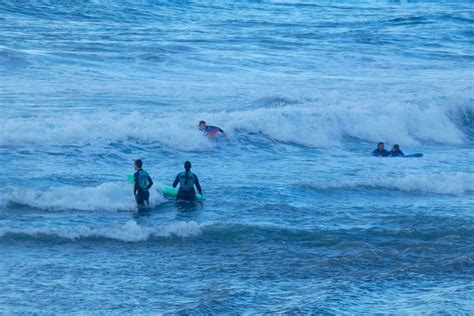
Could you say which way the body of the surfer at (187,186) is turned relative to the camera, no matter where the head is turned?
away from the camera

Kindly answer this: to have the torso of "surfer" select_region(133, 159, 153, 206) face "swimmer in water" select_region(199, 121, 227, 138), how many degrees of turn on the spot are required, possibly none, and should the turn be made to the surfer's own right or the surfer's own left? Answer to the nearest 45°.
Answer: approximately 45° to the surfer's own right

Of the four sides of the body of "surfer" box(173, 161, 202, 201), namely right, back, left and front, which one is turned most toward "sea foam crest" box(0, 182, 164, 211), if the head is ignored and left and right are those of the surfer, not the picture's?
left

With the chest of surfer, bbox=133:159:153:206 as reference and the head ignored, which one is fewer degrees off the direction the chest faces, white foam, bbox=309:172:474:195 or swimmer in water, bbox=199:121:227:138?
the swimmer in water

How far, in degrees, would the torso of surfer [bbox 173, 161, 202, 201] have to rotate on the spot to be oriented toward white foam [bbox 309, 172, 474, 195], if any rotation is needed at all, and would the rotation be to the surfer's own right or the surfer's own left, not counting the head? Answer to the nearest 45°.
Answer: approximately 90° to the surfer's own right

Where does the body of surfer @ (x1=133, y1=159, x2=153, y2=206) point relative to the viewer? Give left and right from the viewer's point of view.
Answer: facing away from the viewer and to the left of the viewer
